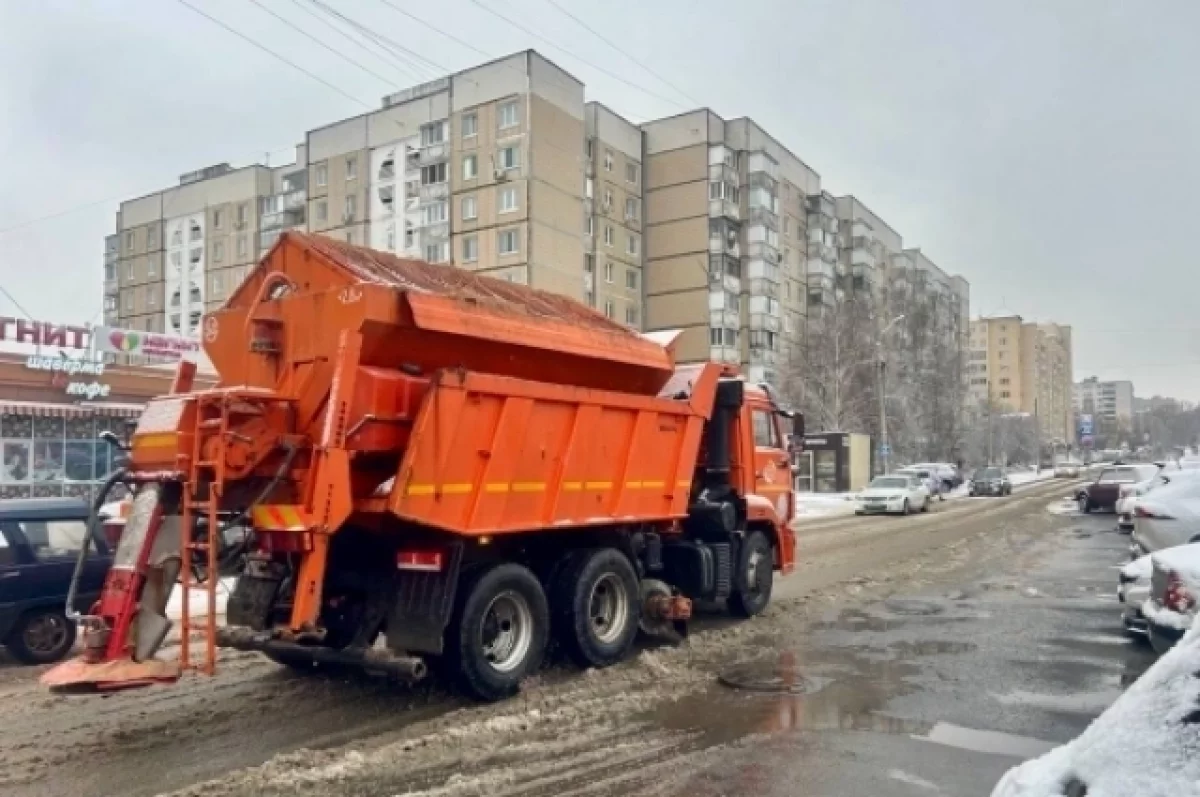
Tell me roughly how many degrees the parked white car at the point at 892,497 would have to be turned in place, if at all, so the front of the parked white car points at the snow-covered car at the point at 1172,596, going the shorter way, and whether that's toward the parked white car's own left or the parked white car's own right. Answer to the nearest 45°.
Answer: approximately 45° to the parked white car's own left

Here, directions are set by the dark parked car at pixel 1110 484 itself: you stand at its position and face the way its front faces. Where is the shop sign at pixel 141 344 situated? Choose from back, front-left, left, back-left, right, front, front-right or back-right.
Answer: front-left

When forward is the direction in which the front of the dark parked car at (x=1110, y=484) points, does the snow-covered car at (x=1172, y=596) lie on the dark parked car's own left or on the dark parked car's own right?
on the dark parked car's own left

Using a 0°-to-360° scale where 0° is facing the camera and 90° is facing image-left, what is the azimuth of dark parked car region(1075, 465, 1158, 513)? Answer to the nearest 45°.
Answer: approximately 90°

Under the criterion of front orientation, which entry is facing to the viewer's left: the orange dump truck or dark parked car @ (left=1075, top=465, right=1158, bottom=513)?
the dark parked car

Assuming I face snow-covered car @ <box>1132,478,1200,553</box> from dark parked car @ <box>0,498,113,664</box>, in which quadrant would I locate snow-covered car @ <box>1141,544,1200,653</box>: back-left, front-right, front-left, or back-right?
front-right

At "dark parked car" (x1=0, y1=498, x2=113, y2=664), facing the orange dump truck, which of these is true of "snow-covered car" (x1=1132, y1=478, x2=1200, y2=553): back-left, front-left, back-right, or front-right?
front-left

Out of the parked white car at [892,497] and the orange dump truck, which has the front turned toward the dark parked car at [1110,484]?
the orange dump truck

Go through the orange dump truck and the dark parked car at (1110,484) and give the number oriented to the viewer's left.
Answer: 1

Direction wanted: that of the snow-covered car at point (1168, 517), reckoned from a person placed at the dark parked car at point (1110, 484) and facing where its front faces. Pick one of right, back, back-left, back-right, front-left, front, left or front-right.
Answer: left

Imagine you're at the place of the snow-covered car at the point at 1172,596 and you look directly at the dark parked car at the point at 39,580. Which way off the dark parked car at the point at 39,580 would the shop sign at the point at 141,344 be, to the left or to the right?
right
